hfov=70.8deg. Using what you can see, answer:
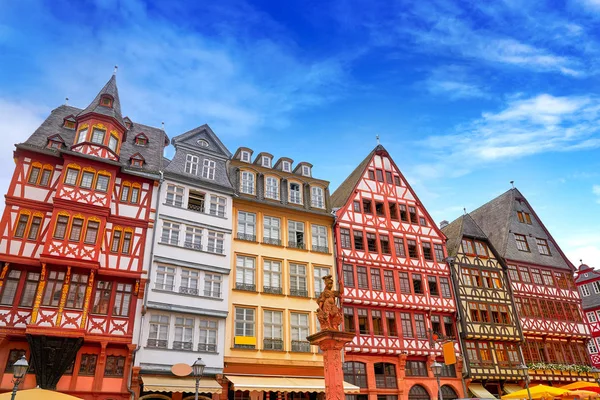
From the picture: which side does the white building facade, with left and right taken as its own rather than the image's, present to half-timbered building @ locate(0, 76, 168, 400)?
right

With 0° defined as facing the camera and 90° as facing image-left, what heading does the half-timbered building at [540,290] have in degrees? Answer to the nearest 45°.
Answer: approximately 315°

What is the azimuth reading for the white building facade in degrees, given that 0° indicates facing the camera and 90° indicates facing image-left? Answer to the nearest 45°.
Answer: approximately 0°

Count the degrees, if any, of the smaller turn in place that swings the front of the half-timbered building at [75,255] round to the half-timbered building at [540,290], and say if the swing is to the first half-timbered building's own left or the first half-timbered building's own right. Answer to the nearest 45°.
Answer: approximately 90° to the first half-timbered building's own left

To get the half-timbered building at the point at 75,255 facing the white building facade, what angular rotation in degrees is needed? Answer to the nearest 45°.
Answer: approximately 90° to its left

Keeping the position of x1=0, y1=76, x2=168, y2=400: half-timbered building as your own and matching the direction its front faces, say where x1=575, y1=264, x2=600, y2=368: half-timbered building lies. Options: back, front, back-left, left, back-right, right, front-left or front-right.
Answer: left

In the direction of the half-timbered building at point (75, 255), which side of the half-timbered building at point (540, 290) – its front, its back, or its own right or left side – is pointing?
right

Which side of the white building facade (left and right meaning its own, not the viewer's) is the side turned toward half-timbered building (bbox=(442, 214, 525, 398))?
left

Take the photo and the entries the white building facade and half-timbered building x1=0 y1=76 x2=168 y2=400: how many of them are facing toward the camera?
2

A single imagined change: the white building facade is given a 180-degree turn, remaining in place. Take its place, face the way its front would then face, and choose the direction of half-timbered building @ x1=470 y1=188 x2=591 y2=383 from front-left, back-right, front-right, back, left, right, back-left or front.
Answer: right

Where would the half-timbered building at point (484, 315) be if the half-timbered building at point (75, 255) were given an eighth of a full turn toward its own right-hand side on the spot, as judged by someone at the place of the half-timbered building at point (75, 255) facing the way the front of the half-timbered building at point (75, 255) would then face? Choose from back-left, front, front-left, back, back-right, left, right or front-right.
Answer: back-left
